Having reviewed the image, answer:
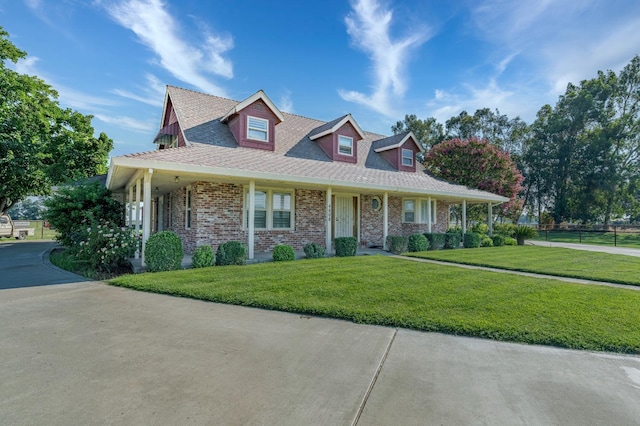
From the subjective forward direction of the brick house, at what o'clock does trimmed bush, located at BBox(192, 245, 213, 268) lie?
The trimmed bush is roughly at 2 o'clock from the brick house.

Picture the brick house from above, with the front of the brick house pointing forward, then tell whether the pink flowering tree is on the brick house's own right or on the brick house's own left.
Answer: on the brick house's own left

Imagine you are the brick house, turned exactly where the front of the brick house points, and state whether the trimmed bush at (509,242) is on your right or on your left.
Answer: on your left

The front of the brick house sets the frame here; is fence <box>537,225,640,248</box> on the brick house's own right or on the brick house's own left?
on the brick house's own left

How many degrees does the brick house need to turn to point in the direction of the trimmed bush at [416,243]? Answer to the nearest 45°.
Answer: approximately 45° to its left

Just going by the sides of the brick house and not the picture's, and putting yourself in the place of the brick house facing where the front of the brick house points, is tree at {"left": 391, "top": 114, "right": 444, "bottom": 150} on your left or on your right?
on your left

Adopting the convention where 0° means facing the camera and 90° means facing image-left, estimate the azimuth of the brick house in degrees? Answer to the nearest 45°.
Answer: approximately 315°

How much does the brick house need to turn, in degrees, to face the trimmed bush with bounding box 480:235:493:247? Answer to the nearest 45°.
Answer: approximately 45° to its left
